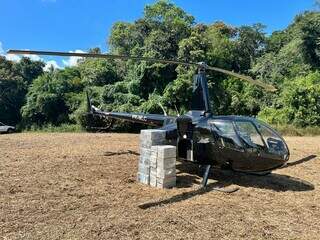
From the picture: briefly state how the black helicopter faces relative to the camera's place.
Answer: facing the viewer and to the right of the viewer
